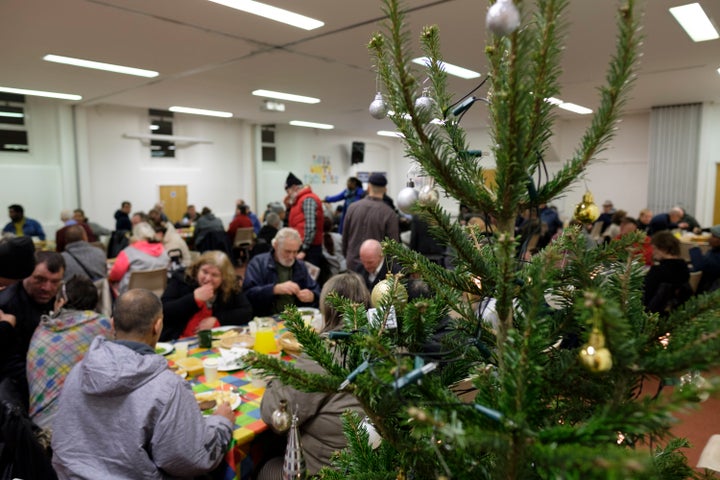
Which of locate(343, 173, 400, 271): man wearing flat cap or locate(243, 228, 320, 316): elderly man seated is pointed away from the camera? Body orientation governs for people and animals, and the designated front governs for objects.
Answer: the man wearing flat cap

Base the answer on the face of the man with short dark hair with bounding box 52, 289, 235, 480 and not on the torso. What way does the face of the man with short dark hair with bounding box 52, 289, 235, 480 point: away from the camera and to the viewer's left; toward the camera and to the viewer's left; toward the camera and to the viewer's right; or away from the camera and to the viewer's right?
away from the camera and to the viewer's right

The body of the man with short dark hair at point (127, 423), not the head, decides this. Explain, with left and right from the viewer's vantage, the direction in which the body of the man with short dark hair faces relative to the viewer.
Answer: facing away from the viewer and to the right of the viewer

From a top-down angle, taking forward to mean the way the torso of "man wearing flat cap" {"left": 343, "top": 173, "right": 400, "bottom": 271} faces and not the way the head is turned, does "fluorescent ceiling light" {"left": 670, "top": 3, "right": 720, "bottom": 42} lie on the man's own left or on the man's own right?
on the man's own right

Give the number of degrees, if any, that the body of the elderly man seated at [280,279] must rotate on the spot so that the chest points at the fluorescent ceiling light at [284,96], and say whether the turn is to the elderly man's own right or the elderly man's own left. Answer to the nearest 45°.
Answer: approximately 135° to the elderly man's own left

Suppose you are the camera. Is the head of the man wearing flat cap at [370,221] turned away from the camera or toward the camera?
away from the camera

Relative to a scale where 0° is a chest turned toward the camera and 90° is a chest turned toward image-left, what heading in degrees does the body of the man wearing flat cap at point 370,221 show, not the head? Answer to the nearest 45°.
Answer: approximately 180°

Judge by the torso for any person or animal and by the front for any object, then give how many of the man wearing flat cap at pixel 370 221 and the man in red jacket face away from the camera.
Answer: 1

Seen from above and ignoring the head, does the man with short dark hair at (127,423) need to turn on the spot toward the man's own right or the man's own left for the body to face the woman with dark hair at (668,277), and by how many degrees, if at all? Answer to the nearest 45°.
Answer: approximately 45° to the man's own right

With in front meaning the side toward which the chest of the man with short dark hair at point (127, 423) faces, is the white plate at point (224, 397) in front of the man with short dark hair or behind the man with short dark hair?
in front

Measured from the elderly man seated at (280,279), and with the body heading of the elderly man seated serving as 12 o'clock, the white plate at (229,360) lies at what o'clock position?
The white plate is roughly at 2 o'clock from the elderly man seated.
